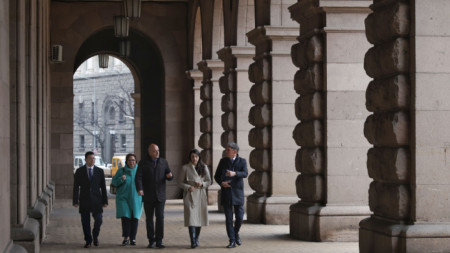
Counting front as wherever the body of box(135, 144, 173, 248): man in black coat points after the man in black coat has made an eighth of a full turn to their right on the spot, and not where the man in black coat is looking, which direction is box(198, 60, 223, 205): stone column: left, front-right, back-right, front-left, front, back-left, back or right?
back-right

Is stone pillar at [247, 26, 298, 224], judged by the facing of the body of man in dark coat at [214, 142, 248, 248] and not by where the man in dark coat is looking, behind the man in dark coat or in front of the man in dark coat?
behind

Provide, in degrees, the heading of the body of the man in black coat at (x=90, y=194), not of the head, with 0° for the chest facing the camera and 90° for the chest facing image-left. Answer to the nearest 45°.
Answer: approximately 0°

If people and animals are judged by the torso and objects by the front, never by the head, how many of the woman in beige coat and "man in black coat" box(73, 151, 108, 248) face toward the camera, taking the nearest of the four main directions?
2

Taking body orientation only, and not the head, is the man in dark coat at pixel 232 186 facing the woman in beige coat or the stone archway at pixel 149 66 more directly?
the woman in beige coat

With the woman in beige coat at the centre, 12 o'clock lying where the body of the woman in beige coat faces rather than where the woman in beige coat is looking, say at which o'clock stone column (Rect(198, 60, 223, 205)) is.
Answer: The stone column is roughly at 6 o'clock from the woman in beige coat.

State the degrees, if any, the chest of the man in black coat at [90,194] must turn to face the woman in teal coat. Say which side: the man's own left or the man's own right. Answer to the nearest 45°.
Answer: approximately 90° to the man's own left

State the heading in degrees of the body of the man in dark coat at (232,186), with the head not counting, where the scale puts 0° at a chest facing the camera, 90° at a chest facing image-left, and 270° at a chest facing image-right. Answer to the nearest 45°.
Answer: approximately 0°
